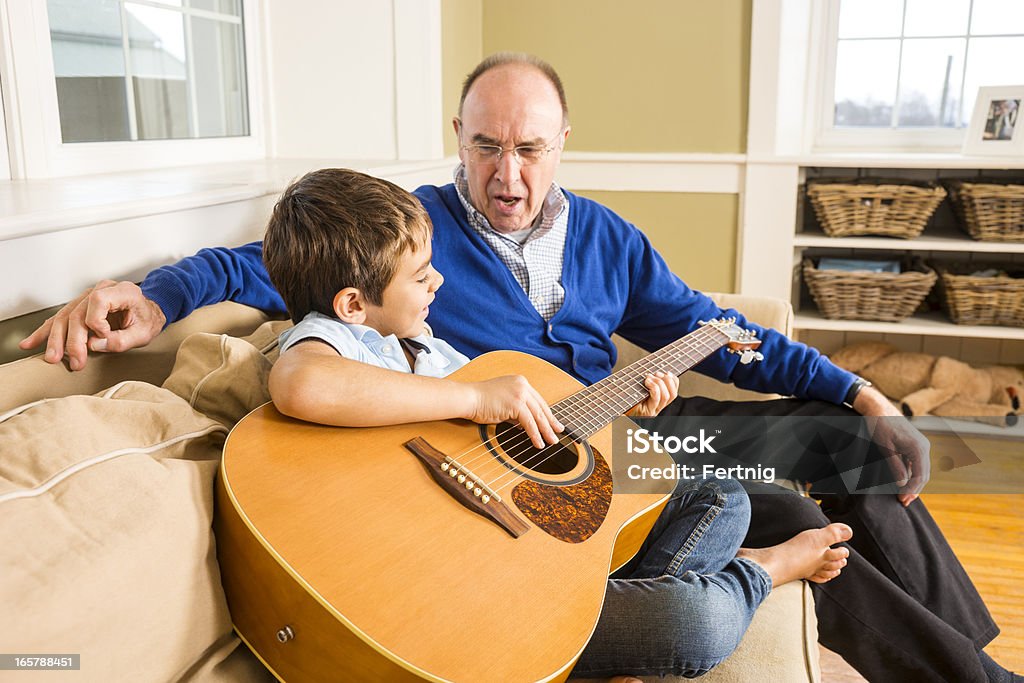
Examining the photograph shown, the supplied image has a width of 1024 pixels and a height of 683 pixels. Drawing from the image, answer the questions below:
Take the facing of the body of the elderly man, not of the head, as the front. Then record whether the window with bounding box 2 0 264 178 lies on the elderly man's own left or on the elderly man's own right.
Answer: on the elderly man's own right

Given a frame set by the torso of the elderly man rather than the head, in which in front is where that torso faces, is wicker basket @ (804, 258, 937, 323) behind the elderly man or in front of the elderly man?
behind

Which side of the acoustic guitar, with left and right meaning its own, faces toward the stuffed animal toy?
left

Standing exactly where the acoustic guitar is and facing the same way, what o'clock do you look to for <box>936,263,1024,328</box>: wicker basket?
The wicker basket is roughly at 9 o'clock from the acoustic guitar.

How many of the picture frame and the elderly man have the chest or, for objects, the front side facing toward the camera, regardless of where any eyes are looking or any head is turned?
2

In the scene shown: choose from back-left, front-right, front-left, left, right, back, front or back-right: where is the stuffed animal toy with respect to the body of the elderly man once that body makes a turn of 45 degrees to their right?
back

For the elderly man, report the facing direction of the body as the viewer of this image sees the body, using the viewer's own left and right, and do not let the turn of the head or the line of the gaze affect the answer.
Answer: facing the viewer

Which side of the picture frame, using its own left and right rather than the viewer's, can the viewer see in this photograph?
front

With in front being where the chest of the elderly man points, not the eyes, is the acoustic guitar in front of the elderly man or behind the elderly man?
in front

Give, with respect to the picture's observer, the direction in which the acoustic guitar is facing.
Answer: facing the viewer and to the right of the viewer
